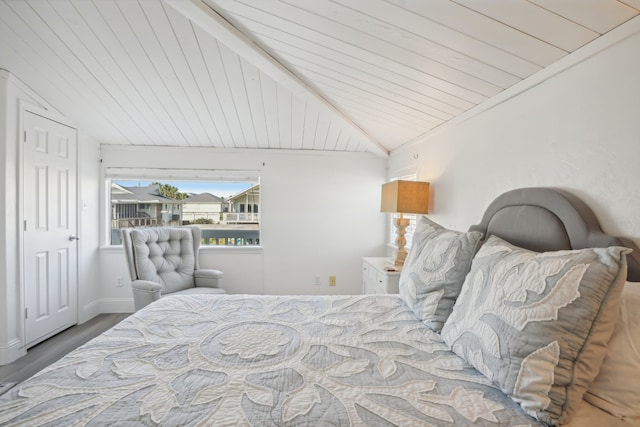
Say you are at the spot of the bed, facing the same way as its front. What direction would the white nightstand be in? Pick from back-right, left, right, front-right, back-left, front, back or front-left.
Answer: right

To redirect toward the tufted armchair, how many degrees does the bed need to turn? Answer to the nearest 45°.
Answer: approximately 45° to its right

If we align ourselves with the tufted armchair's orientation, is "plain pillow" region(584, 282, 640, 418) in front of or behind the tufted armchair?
in front

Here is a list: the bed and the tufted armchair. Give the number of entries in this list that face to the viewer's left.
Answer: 1

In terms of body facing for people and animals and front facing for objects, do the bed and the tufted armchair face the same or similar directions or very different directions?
very different directions

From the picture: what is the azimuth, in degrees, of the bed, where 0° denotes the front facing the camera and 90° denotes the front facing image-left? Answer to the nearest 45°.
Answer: approximately 90°

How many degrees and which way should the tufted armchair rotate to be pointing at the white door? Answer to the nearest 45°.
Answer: approximately 135° to its right

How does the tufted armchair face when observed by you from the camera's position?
facing the viewer and to the right of the viewer

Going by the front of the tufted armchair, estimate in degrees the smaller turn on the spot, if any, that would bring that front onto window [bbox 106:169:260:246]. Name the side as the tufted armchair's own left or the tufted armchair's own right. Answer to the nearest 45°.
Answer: approximately 135° to the tufted armchair's own left

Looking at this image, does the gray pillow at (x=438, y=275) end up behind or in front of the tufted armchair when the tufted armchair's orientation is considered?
in front
